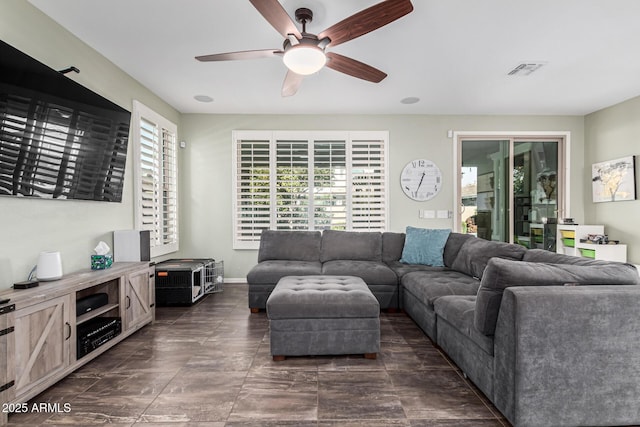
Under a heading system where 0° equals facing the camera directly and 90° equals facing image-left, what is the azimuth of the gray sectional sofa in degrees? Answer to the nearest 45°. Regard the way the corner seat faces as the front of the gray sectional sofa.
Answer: approximately 45°

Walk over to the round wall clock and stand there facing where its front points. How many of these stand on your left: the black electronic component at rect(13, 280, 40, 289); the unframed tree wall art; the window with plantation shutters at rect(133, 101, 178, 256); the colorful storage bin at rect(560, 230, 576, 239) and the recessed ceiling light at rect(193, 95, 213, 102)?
2

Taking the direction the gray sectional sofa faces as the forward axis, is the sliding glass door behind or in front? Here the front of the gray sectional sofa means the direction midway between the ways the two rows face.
behind

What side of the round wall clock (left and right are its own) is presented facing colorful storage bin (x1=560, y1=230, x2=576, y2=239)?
left

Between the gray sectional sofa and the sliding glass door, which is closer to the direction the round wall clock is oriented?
the gray sectional sofa

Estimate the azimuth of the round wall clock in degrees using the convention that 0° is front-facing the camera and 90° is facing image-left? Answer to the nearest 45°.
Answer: approximately 0°
